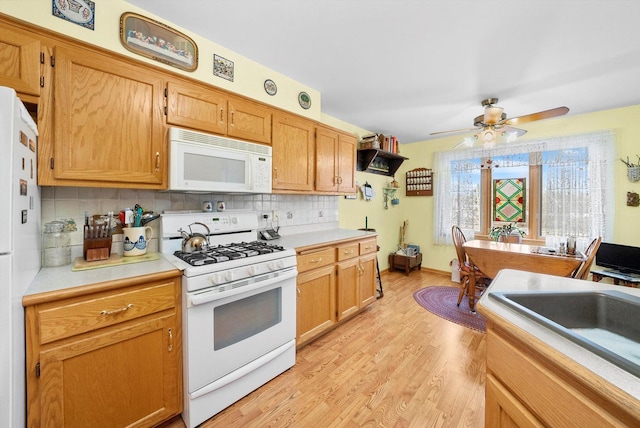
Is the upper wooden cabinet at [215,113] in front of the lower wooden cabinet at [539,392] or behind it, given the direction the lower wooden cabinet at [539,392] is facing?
in front

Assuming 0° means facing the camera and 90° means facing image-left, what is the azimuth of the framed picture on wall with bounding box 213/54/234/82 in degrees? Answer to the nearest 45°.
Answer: approximately 315°

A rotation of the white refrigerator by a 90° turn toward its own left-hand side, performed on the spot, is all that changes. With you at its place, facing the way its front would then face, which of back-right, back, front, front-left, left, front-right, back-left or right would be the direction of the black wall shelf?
front

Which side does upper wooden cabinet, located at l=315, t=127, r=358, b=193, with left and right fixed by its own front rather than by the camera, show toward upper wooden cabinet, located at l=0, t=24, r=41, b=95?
right
